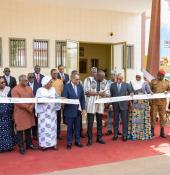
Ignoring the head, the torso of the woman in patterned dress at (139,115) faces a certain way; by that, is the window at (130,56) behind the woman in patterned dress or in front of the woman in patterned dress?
behind

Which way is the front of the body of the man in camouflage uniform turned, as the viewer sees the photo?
toward the camera

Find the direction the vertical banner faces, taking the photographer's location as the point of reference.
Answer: facing the viewer

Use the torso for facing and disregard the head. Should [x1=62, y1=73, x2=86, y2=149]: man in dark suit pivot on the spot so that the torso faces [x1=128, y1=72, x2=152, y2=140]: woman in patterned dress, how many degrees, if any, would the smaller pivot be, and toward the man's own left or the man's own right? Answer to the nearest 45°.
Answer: approximately 90° to the man's own left

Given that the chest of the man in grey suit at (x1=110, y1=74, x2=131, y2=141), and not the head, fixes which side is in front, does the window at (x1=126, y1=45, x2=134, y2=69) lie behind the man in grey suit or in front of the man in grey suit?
behind

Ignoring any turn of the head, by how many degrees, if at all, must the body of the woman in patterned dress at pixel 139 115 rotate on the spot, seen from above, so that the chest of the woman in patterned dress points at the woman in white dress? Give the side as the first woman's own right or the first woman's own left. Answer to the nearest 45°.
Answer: approximately 45° to the first woman's own right

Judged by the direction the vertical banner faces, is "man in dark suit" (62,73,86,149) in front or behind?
in front

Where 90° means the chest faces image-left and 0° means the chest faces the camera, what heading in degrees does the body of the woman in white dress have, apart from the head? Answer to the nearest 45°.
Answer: approximately 315°

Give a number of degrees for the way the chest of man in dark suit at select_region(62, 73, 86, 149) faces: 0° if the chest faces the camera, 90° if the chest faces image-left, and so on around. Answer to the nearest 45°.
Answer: approximately 315°

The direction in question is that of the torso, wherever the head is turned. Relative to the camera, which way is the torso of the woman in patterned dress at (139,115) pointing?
toward the camera
